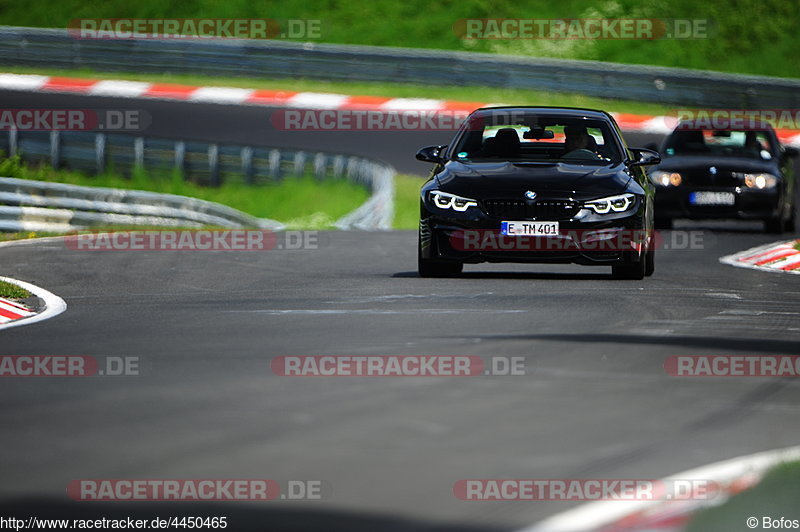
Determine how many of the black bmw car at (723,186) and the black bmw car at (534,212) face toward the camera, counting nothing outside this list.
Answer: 2

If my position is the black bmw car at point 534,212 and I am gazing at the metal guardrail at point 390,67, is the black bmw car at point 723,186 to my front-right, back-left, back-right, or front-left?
front-right

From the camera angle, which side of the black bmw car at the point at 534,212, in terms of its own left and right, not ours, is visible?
front

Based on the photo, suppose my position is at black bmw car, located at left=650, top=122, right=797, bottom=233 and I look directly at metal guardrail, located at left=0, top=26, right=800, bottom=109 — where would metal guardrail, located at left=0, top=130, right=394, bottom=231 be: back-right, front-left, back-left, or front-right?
front-left

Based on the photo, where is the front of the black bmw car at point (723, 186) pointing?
toward the camera

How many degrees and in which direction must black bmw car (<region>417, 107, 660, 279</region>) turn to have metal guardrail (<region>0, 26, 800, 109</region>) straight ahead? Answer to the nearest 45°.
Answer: approximately 180°

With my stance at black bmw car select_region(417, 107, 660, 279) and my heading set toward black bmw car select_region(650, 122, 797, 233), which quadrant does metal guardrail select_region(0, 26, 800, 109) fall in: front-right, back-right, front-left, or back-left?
front-left

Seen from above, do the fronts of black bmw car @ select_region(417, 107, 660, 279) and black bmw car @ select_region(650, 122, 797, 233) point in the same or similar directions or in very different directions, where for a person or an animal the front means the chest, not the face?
same or similar directions

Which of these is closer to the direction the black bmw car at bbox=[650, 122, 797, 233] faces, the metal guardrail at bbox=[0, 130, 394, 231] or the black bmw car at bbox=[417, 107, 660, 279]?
the black bmw car

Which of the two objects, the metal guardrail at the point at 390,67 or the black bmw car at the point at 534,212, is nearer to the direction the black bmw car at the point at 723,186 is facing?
the black bmw car

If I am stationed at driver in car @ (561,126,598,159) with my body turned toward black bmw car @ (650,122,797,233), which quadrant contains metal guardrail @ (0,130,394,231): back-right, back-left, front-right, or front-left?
front-left

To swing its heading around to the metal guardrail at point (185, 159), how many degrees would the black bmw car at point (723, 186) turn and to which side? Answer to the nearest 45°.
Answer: approximately 135° to its right
